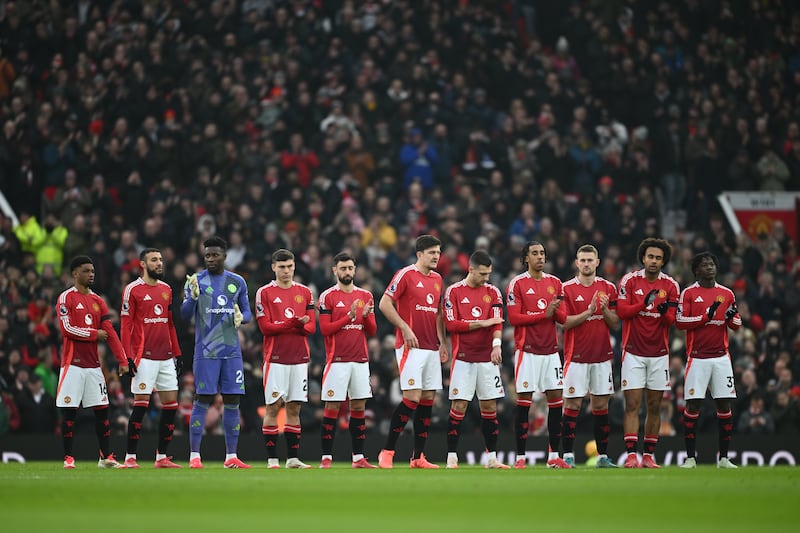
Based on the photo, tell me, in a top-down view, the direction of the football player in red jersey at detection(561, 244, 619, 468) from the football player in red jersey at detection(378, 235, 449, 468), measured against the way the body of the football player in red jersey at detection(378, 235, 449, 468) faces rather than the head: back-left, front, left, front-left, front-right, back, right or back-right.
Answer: front-left

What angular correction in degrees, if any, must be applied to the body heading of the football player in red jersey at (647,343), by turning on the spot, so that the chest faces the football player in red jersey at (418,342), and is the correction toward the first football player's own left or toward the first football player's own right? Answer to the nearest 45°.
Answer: approximately 90° to the first football player's own right

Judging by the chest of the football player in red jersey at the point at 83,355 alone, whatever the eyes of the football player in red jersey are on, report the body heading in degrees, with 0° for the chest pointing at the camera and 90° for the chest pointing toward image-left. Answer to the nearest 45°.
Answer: approximately 315°

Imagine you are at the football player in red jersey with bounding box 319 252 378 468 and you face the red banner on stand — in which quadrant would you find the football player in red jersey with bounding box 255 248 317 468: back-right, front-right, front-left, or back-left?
back-left

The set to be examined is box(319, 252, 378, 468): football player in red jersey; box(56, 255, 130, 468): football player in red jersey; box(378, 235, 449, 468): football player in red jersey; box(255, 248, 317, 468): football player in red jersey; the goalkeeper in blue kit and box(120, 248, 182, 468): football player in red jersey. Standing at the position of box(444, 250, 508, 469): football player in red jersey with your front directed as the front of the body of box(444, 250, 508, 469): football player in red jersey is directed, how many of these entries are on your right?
6

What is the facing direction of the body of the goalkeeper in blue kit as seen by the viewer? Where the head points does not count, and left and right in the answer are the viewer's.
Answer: facing the viewer

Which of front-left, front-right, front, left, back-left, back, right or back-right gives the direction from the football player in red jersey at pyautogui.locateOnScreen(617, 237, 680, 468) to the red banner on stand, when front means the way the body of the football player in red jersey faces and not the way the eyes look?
back

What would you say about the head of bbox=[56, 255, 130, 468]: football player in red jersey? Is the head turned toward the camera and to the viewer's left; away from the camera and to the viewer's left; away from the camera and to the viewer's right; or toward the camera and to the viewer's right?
toward the camera and to the viewer's right

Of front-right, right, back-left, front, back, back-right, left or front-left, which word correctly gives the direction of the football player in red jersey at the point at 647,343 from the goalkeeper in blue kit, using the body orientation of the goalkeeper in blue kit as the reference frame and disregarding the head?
left

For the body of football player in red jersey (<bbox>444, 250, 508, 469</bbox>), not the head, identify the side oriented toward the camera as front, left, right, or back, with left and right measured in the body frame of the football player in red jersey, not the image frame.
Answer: front

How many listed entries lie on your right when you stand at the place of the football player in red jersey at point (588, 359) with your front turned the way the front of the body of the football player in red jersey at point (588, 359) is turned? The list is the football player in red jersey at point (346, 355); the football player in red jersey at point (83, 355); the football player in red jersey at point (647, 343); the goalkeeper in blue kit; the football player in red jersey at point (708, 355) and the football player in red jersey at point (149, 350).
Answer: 4

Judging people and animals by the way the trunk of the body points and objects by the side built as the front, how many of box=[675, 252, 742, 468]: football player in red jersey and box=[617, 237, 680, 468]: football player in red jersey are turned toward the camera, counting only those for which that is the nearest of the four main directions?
2
